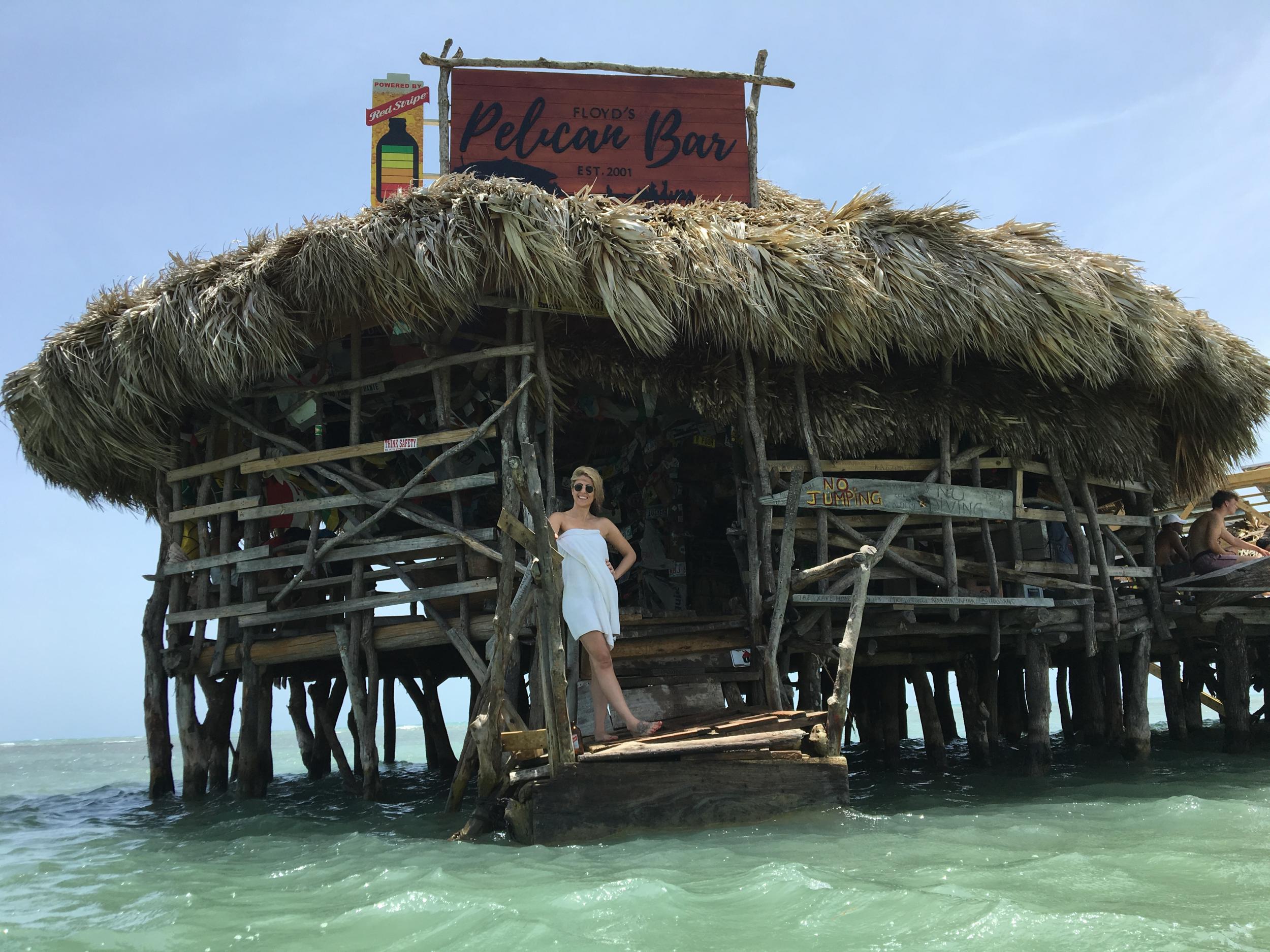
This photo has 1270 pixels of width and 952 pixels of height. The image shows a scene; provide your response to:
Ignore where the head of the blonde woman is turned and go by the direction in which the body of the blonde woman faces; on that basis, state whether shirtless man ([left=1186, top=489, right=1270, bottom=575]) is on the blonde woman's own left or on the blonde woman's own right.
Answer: on the blonde woman's own left

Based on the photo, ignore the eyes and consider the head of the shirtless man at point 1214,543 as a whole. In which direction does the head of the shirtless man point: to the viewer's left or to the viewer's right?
to the viewer's right

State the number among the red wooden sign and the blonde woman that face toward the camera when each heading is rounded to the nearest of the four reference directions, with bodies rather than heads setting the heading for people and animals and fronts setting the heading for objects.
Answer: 2

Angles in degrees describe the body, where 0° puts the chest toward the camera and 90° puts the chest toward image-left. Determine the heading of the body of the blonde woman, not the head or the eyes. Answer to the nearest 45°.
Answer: approximately 0°
